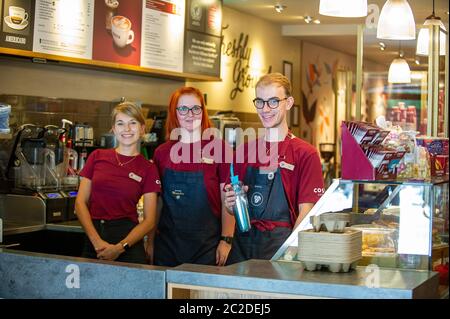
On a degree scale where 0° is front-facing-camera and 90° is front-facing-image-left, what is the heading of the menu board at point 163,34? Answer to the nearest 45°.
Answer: approximately 315°

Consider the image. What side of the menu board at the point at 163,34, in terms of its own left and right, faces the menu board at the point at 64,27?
right

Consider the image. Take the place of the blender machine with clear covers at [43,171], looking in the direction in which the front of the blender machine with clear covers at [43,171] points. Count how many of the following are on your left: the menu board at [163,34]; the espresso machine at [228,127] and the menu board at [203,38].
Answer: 3

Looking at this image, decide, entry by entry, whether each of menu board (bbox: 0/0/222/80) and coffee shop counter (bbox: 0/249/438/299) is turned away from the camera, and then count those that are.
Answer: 0

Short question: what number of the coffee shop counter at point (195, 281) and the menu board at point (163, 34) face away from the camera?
0

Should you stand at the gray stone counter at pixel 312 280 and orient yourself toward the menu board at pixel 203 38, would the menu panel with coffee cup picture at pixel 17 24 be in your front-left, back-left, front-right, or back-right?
front-left

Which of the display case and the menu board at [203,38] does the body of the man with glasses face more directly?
the display case

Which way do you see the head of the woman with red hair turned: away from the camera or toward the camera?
toward the camera

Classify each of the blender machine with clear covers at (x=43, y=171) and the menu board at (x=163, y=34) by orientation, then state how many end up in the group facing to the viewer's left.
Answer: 0

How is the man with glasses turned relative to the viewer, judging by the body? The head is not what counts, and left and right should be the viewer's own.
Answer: facing the viewer and to the left of the viewer

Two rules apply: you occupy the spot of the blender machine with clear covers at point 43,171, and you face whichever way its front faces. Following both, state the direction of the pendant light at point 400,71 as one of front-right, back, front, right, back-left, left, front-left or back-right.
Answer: front-left

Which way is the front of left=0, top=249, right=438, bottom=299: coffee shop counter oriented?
toward the camera

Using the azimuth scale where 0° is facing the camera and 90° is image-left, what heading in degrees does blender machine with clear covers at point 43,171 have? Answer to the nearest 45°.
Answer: approximately 315°

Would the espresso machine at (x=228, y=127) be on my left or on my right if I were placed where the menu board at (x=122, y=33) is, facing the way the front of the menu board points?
on my left
